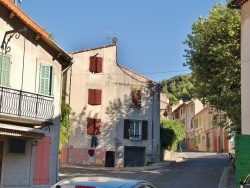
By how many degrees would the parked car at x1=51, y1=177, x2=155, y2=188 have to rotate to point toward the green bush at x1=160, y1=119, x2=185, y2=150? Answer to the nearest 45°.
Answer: approximately 45° to its left

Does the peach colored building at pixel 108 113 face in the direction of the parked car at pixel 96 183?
yes

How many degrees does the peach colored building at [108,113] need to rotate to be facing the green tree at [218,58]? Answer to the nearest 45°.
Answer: approximately 45° to its left

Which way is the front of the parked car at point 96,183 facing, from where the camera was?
facing away from the viewer and to the right of the viewer

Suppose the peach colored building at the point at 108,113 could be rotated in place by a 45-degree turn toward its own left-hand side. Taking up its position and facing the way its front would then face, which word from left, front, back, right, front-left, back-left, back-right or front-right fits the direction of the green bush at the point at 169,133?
left

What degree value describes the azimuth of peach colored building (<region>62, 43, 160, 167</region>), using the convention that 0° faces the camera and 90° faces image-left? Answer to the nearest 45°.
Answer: approximately 0°

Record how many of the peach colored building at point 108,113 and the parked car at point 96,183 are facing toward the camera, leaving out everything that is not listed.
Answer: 1
